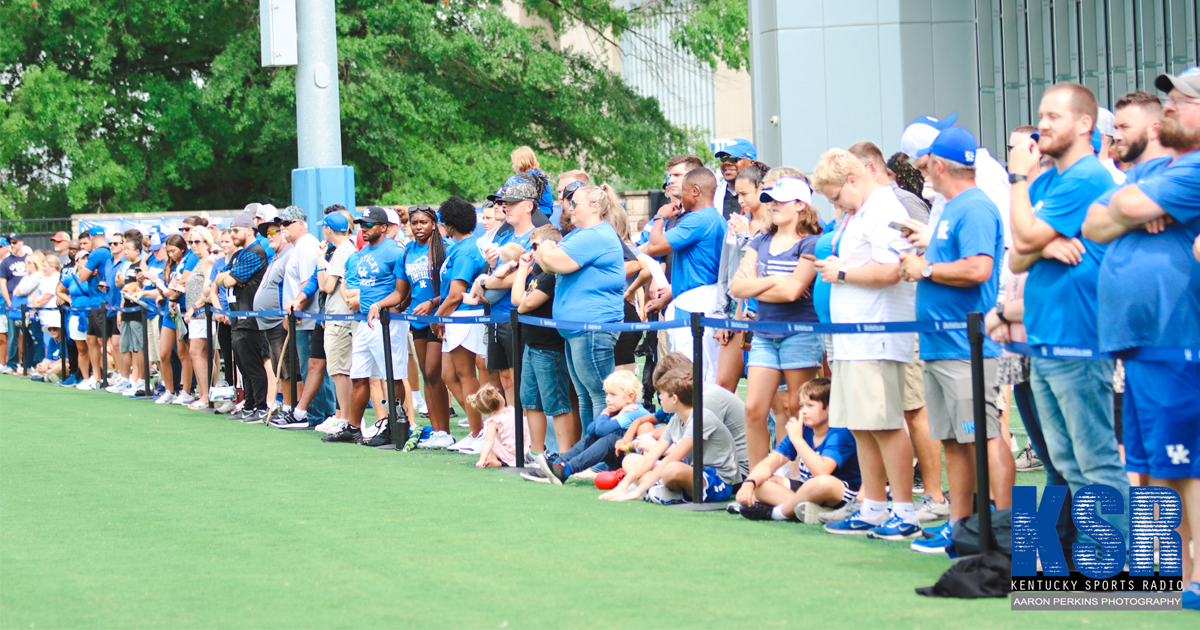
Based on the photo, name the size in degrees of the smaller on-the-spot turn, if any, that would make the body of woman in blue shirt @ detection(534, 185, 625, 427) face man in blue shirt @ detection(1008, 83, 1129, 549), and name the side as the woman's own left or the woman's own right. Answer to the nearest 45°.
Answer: approximately 135° to the woman's own left

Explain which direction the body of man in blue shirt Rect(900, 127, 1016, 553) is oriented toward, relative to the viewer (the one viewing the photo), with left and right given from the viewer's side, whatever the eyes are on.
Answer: facing to the left of the viewer

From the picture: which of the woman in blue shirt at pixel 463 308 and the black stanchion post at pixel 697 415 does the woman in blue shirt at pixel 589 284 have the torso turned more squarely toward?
the woman in blue shirt

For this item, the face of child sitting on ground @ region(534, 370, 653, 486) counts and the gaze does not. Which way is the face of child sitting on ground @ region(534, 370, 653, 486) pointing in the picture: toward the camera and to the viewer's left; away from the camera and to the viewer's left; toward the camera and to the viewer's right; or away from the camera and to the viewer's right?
toward the camera and to the viewer's left

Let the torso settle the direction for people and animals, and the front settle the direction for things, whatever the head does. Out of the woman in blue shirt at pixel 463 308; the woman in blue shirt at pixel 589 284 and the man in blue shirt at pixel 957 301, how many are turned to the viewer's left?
3

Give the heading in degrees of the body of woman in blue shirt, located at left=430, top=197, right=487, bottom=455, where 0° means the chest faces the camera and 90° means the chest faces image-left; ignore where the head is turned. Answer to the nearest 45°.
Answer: approximately 90°

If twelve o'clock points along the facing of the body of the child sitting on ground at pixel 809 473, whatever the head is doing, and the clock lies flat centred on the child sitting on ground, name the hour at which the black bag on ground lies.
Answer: The black bag on ground is roughly at 10 o'clock from the child sitting on ground.

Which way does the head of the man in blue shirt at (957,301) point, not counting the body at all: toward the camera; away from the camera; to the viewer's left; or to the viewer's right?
to the viewer's left

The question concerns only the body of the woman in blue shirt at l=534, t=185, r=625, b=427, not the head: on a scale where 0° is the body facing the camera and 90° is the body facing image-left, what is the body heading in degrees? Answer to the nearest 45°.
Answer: approximately 90°

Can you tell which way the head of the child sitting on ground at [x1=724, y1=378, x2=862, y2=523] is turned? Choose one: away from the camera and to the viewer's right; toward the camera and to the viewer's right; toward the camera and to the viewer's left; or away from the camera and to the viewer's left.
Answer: toward the camera and to the viewer's left
